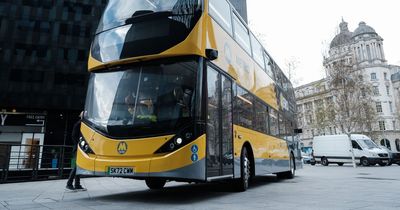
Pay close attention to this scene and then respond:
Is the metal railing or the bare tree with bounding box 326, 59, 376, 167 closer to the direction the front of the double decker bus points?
the metal railing

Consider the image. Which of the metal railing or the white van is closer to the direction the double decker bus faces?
the metal railing

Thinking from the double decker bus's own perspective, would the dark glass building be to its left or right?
on its right

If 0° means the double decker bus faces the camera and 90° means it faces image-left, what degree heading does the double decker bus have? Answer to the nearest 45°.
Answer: approximately 45°

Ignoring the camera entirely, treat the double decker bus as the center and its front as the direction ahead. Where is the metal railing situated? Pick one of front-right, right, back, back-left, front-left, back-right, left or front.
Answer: right

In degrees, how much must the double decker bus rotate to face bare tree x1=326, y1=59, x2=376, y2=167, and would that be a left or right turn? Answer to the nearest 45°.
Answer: approximately 180°
